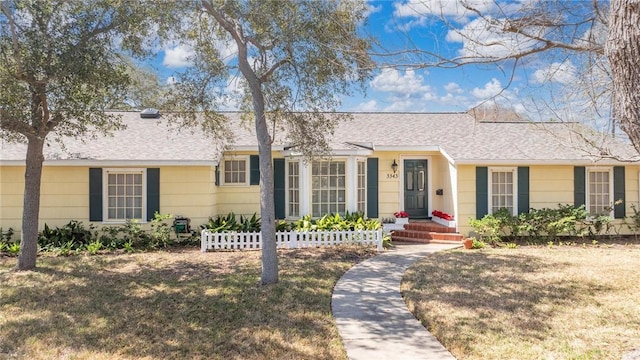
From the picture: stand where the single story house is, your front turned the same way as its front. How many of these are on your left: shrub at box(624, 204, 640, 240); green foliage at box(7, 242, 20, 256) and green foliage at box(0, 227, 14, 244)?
1

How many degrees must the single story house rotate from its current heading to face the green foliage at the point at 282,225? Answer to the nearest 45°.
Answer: approximately 45° to its right

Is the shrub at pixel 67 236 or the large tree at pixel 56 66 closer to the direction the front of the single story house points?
the large tree

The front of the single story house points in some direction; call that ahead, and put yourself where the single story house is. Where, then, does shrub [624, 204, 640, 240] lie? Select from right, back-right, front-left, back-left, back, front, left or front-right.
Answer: left

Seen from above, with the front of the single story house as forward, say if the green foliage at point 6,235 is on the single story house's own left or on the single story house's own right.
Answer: on the single story house's own right

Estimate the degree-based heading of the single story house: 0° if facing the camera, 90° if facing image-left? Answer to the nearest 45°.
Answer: approximately 0°

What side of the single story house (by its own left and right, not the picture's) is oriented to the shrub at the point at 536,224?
left

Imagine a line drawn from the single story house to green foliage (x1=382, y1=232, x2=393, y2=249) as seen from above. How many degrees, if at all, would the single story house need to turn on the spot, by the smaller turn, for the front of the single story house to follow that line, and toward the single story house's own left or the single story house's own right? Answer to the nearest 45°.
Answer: approximately 45° to the single story house's own left

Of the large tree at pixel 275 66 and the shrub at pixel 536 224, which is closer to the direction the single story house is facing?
the large tree

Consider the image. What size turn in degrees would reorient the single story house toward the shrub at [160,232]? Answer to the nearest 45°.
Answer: approximately 90° to its right

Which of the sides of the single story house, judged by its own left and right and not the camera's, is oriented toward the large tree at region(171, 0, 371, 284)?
front
